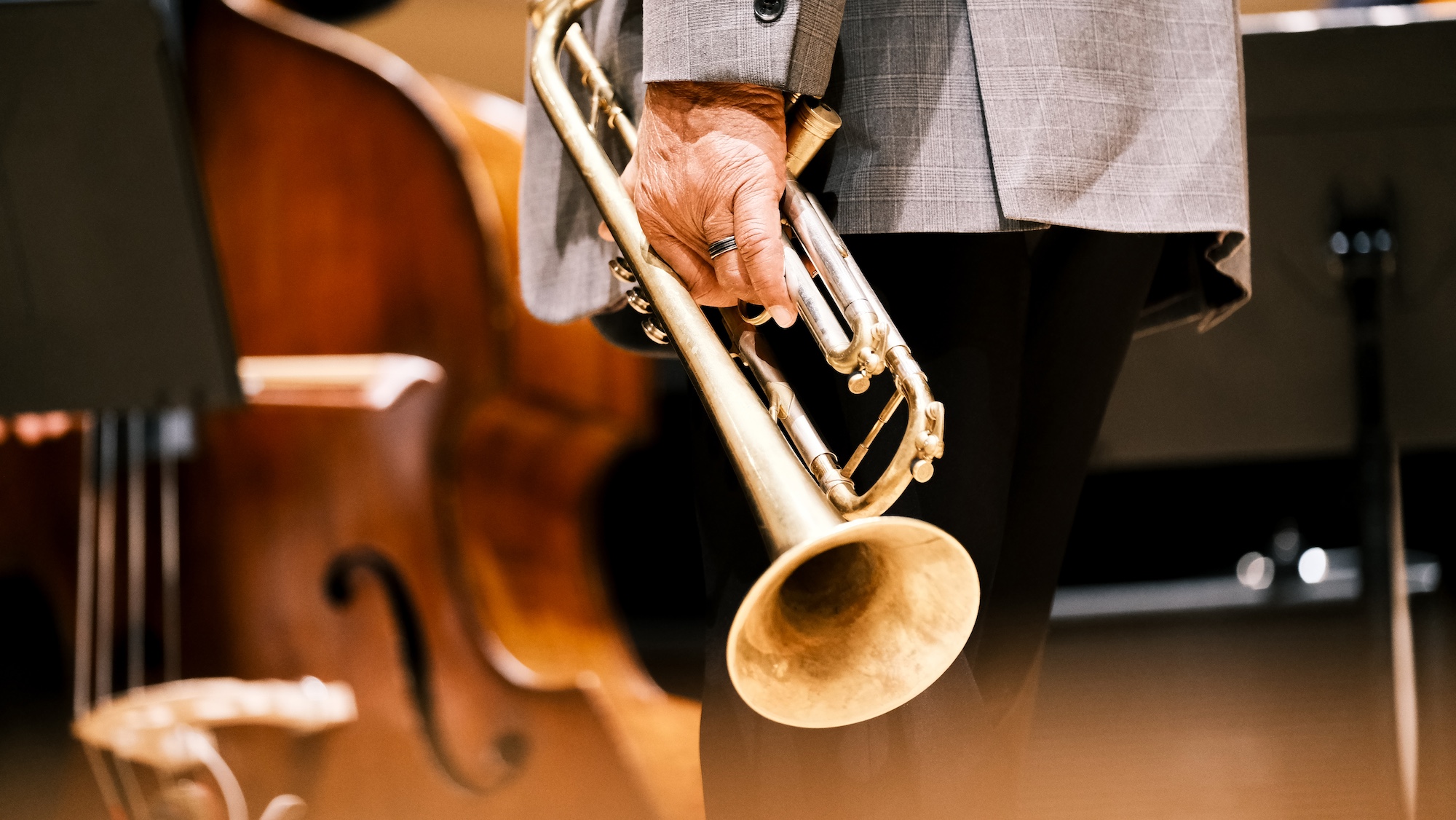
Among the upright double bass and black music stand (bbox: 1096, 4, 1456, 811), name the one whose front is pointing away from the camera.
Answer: the black music stand

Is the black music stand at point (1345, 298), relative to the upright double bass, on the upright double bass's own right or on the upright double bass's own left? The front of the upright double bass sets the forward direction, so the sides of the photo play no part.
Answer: on the upright double bass's own left

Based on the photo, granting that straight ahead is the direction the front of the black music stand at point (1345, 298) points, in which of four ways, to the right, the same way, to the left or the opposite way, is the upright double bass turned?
the opposite way

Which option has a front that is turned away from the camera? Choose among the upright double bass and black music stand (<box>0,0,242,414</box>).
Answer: the black music stand

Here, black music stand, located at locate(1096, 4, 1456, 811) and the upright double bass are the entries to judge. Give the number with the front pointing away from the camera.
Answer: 1

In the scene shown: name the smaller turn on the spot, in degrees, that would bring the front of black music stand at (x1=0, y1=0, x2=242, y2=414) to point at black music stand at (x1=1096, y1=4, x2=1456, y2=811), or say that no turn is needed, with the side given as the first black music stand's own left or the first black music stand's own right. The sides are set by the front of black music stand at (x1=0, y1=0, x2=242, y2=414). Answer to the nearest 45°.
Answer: approximately 90° to the first black music stand's own right

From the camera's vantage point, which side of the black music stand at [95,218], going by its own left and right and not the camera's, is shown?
back

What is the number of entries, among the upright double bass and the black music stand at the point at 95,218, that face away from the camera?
1

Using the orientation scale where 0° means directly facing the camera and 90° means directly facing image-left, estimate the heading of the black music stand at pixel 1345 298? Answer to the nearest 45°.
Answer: approximately 180°

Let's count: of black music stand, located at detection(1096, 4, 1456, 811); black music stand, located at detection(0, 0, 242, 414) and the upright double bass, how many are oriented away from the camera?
2

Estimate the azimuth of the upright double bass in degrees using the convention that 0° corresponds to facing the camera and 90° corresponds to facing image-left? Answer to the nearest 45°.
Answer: approximately 45°
